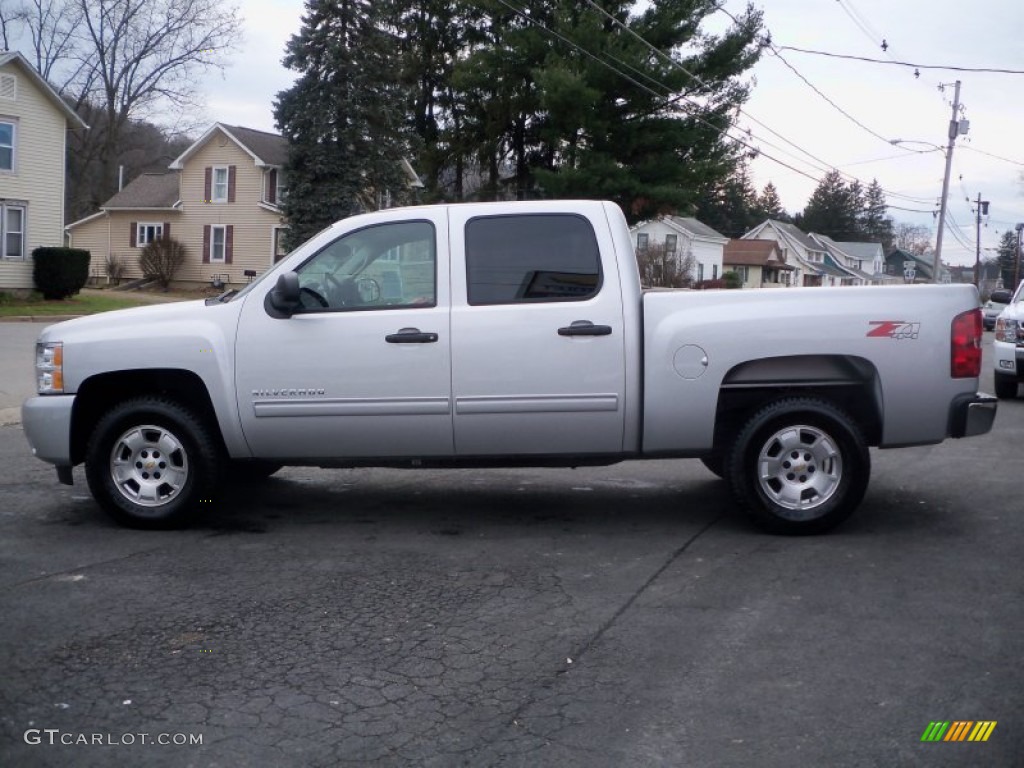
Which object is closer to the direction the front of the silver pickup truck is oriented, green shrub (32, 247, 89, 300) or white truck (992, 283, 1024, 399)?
the green shrub

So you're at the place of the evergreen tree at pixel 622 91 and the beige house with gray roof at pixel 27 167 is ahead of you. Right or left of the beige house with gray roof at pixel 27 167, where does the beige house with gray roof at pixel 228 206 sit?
right

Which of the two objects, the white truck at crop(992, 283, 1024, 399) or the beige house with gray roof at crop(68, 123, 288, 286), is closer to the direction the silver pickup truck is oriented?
the beige house with gray roof

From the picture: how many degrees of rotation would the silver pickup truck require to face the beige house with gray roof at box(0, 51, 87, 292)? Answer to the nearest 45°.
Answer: approximately 45° to its right

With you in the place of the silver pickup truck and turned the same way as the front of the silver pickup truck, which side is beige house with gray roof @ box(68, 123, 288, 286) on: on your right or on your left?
on your right

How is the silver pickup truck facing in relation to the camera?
to the viewer's left

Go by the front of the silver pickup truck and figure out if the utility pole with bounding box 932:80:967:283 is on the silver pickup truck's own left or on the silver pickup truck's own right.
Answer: on the silver pickup truck's own right

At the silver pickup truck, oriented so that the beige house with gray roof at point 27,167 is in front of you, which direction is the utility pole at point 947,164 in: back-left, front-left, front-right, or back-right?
front-right

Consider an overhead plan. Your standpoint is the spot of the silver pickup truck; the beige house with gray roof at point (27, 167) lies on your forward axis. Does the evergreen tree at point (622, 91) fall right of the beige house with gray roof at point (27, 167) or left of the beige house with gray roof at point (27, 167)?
right

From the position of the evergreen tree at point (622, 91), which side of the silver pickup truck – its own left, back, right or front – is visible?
right

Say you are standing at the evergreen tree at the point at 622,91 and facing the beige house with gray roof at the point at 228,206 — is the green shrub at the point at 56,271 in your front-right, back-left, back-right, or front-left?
front-left

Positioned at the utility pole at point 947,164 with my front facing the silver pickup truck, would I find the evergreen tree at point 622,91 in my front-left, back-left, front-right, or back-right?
front-right

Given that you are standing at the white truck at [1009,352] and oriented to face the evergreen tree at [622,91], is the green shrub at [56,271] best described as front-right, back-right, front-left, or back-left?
front-left

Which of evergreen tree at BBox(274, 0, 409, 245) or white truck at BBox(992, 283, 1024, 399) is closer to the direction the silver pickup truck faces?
the evergreen tree

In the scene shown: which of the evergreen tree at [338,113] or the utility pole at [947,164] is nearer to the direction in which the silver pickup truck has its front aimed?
the evergreen tree

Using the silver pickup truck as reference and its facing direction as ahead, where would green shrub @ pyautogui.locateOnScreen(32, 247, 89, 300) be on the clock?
The green shrub is roughly at 2 o'clock from the silver pickup truck.

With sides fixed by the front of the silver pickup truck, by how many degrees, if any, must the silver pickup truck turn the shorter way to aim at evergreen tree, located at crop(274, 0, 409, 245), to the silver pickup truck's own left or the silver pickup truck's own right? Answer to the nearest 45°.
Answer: approximately 90° to the silver pickup truck's own right

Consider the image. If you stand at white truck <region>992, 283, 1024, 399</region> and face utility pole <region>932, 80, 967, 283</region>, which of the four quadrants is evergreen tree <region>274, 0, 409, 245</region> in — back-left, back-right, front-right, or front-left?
front-left
